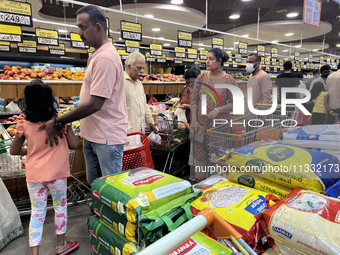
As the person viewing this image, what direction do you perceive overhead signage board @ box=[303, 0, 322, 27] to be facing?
facing the viewer and to the left of the viewer

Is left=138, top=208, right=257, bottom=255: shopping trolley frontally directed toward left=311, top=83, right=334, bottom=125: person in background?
no

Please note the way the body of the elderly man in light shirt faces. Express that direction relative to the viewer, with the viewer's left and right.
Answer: facing the viewer and to the right of the viewer

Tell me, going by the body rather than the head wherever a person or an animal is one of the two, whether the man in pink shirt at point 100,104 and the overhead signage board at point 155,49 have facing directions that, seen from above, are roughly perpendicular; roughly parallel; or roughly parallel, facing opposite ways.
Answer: roughly perpendicular

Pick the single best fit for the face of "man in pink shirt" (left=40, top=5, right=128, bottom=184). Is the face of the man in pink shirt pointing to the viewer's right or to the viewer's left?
to the viewer's left

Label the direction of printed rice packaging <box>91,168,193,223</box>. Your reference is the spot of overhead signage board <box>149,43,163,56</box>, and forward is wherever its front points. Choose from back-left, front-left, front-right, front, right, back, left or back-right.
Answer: front

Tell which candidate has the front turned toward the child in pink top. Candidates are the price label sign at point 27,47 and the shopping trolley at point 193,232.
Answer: the price label sign

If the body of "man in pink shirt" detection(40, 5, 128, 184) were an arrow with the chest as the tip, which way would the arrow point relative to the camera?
to the viewer's left

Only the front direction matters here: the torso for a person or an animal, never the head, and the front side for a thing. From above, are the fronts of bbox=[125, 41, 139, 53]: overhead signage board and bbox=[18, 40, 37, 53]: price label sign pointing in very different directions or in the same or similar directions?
same or similar directions

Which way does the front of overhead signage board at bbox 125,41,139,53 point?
toward the camera

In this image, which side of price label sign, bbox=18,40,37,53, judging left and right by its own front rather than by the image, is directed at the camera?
front

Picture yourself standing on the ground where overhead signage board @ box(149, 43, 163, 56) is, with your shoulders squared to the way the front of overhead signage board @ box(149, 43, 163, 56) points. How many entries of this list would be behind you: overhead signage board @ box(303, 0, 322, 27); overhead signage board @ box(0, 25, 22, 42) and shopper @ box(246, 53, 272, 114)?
0

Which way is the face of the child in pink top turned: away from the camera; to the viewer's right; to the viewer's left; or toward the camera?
away from the camera

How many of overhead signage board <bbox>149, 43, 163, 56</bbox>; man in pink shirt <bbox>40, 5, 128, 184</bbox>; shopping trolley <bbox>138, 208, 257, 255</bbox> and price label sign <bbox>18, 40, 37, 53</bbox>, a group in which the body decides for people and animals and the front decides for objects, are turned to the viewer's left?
1

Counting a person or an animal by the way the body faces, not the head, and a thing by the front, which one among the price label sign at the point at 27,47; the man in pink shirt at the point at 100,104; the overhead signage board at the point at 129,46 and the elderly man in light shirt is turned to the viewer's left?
the man in pink shirt
